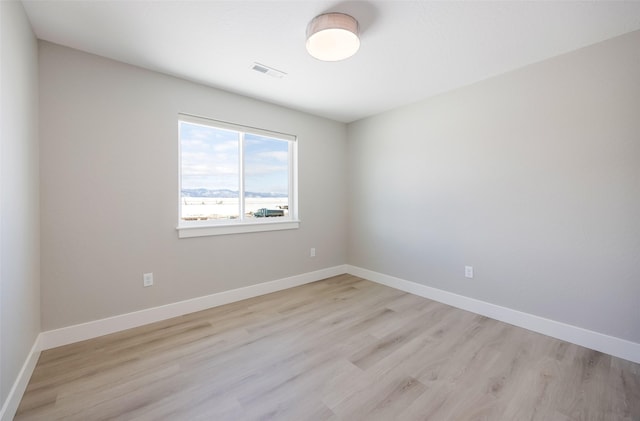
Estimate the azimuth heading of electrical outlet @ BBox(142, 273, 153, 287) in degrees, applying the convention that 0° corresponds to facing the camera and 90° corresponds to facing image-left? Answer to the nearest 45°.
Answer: approximately 0°
